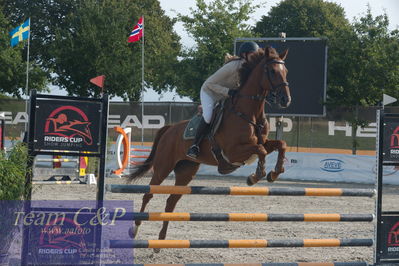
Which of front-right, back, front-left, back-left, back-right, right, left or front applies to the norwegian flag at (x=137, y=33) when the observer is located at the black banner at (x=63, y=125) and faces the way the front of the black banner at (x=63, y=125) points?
back

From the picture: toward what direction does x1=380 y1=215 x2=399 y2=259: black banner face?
toward the camera

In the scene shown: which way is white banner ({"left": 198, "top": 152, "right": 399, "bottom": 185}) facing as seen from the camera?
toward the camera

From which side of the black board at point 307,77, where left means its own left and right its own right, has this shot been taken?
front

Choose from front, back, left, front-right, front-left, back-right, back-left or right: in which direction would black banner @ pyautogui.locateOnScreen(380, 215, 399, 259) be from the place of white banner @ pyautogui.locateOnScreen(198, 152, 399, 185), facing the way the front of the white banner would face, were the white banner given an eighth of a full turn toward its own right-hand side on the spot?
front-left

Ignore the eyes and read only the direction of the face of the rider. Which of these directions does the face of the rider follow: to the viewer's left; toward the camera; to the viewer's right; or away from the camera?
to the viewer's right

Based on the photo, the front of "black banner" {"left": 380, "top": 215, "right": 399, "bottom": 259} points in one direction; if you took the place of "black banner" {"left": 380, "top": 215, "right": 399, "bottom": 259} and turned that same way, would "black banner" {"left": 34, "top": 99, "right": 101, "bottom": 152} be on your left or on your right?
on your right

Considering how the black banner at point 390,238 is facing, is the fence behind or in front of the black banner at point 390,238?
behind

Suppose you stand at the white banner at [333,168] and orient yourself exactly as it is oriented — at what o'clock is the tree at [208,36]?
The tree is roughly at 5 o'clock from the white banner.

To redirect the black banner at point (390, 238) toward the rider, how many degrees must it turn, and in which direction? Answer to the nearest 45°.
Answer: approximately 90° to its right

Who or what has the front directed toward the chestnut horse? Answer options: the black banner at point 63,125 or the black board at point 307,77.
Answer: the black board at point 307,77

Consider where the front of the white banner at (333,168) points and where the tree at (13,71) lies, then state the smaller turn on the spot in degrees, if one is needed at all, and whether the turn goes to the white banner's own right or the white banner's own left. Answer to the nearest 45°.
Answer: approximately 135° to the white banner's own right

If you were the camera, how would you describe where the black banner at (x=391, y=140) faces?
facing the viewer

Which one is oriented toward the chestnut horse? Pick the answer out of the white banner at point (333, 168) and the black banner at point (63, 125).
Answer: the white banner
